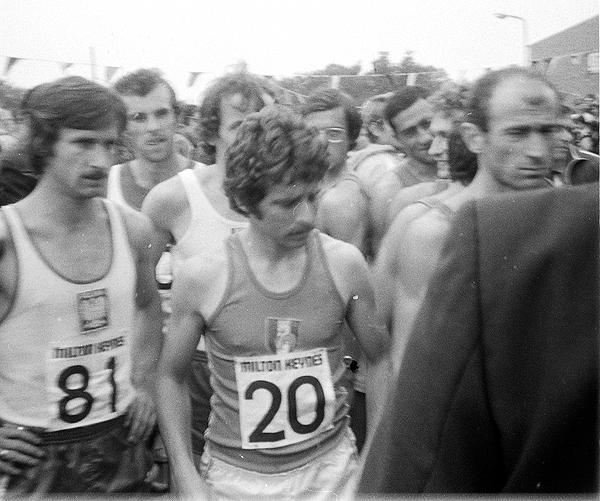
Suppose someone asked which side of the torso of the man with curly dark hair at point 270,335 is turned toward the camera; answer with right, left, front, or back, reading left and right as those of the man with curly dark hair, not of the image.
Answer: front

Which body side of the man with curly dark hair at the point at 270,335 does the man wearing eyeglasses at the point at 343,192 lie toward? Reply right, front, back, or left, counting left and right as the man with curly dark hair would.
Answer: back
